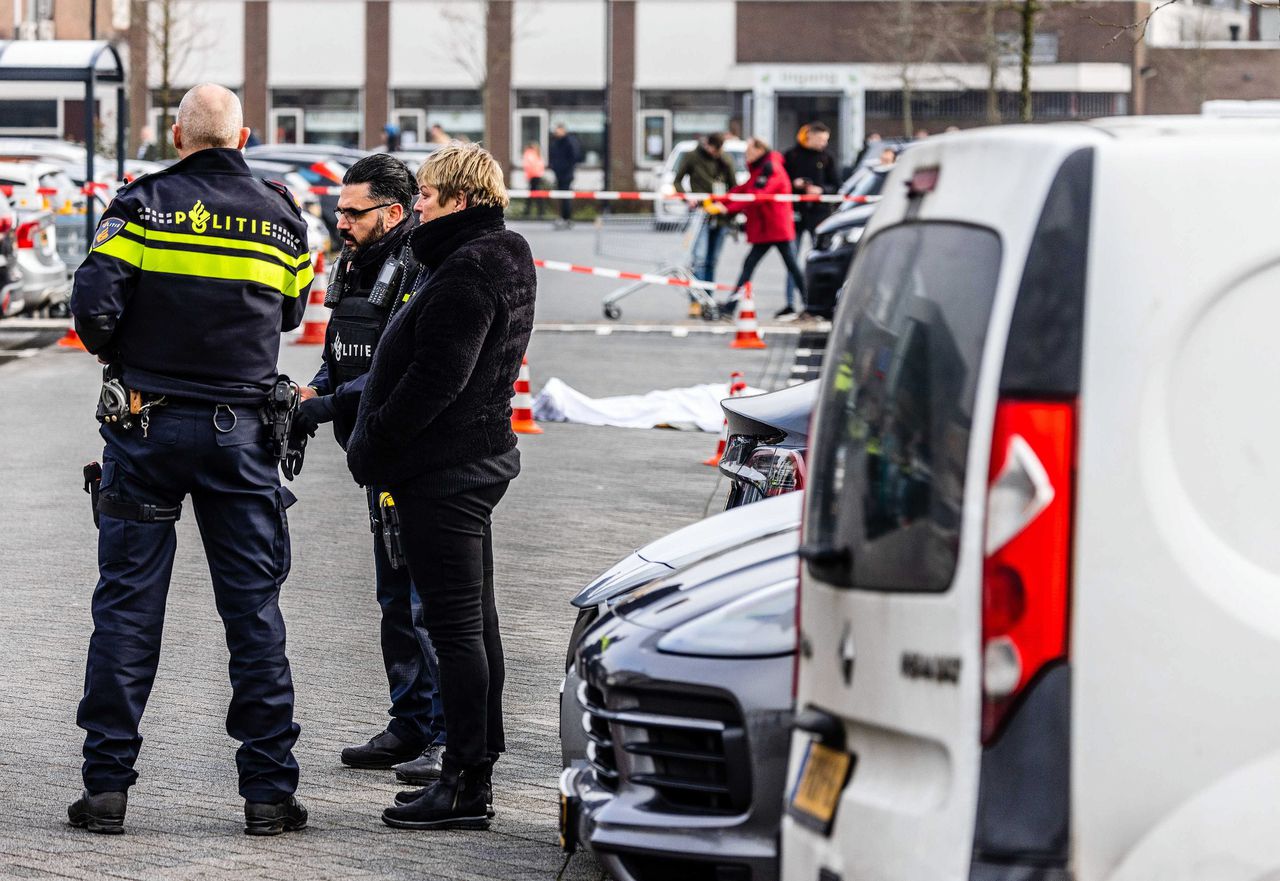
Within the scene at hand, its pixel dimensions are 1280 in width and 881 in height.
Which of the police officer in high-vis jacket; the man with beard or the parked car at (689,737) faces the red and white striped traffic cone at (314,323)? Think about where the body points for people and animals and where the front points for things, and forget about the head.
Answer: the police officer in high-vis jacket

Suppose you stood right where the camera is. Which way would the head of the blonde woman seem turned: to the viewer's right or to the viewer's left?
to the viewer's left

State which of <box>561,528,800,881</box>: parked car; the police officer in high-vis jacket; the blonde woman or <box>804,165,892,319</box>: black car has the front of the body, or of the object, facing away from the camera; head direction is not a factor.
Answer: the police officer in high-vis jacket

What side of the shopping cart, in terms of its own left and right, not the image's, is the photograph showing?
left

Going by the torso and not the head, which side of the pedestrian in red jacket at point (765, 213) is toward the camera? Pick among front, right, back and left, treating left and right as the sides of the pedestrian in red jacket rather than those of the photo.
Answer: left

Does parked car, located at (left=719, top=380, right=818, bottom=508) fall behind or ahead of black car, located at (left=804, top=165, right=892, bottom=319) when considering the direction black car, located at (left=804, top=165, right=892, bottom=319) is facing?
ahead

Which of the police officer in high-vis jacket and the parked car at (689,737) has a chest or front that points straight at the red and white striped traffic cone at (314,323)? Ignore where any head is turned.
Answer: the police officer in high-vis jacket

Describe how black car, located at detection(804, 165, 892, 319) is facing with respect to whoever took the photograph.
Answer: facing the viewer and to the left of the viewer

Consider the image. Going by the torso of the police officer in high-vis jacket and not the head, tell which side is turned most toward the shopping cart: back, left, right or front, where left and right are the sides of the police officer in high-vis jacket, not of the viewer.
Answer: front

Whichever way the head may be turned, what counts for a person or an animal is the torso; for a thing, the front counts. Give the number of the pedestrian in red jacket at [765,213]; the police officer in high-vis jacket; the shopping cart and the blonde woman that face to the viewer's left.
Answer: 3

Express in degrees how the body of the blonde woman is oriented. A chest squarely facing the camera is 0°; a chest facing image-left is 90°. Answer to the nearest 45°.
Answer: approximately 90°

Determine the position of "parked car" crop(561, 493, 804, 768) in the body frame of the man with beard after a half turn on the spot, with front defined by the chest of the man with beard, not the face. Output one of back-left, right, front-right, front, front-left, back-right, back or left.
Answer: right

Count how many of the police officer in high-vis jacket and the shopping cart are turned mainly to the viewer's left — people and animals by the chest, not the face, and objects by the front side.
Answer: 1

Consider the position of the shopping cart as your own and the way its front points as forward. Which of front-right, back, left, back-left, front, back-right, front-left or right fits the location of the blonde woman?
left

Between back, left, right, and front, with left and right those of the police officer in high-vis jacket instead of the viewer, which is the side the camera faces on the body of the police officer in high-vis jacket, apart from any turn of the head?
back
